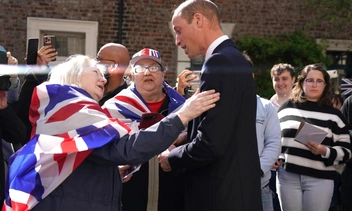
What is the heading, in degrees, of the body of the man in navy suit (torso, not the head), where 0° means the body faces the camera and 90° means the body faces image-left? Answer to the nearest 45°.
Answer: approximately 90°

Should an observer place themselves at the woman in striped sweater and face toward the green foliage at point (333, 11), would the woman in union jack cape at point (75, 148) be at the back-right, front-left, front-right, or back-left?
back-left

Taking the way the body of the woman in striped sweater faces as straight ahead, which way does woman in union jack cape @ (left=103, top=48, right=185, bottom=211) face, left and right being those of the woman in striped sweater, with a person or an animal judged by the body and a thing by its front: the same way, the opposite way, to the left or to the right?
the same way

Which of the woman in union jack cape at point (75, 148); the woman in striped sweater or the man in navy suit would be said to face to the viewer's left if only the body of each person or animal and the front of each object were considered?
the man in navy suit

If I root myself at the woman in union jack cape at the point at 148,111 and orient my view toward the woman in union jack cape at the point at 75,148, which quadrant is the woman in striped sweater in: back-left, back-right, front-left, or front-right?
back-left

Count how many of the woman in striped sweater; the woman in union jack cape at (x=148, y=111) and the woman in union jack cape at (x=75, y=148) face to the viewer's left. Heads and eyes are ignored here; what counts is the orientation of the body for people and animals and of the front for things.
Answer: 0

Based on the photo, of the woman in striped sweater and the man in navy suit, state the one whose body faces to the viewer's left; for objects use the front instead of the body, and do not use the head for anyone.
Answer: the man in navy suit

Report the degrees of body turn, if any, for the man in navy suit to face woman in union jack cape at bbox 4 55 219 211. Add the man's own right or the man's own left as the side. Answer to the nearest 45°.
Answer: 0° — they already face them

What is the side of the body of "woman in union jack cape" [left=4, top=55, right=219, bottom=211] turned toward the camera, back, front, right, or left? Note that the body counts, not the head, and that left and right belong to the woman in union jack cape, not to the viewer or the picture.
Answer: right

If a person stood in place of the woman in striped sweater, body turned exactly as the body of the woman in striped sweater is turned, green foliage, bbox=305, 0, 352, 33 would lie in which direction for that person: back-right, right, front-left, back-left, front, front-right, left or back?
back

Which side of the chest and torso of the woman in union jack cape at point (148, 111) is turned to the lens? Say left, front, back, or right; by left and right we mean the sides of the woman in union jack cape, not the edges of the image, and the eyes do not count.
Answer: front
